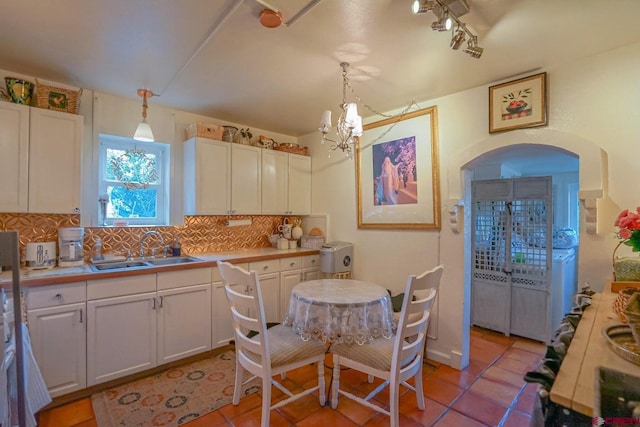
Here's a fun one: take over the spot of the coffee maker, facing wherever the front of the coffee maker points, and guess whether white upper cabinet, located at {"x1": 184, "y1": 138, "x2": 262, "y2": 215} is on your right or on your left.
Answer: on your left

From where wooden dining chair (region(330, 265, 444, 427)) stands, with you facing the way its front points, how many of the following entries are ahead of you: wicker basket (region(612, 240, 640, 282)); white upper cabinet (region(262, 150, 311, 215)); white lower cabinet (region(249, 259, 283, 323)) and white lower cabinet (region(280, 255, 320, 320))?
3

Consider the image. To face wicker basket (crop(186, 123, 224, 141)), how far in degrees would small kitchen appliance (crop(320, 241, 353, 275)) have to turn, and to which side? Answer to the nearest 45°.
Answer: approximately 45° to its right

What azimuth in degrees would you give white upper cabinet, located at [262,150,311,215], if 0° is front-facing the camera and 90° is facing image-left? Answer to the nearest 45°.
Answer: approximately 315°

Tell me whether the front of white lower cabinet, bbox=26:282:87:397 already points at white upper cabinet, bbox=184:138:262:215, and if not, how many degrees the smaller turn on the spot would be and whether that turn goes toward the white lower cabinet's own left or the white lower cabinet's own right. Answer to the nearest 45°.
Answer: approximately 90° to the white lower cabinet's own left

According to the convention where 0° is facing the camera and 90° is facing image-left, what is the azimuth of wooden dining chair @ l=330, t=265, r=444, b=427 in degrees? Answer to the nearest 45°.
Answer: approximately 135°

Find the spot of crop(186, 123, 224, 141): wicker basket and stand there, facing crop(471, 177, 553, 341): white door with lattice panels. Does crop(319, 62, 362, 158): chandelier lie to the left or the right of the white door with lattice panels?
right

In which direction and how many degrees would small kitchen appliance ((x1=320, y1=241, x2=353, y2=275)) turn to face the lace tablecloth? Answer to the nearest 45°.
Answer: approximately 45° to its left

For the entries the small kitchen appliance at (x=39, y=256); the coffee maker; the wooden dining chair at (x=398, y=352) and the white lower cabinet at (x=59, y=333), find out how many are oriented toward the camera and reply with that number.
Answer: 3

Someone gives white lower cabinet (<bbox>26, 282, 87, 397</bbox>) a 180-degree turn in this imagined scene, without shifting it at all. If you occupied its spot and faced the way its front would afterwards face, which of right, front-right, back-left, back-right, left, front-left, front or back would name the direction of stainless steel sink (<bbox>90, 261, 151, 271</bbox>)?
front-right

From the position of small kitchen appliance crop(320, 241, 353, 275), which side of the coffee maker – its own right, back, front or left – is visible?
left

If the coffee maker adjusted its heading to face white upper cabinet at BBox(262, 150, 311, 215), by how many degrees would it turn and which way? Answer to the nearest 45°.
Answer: approximately 90° to its left
